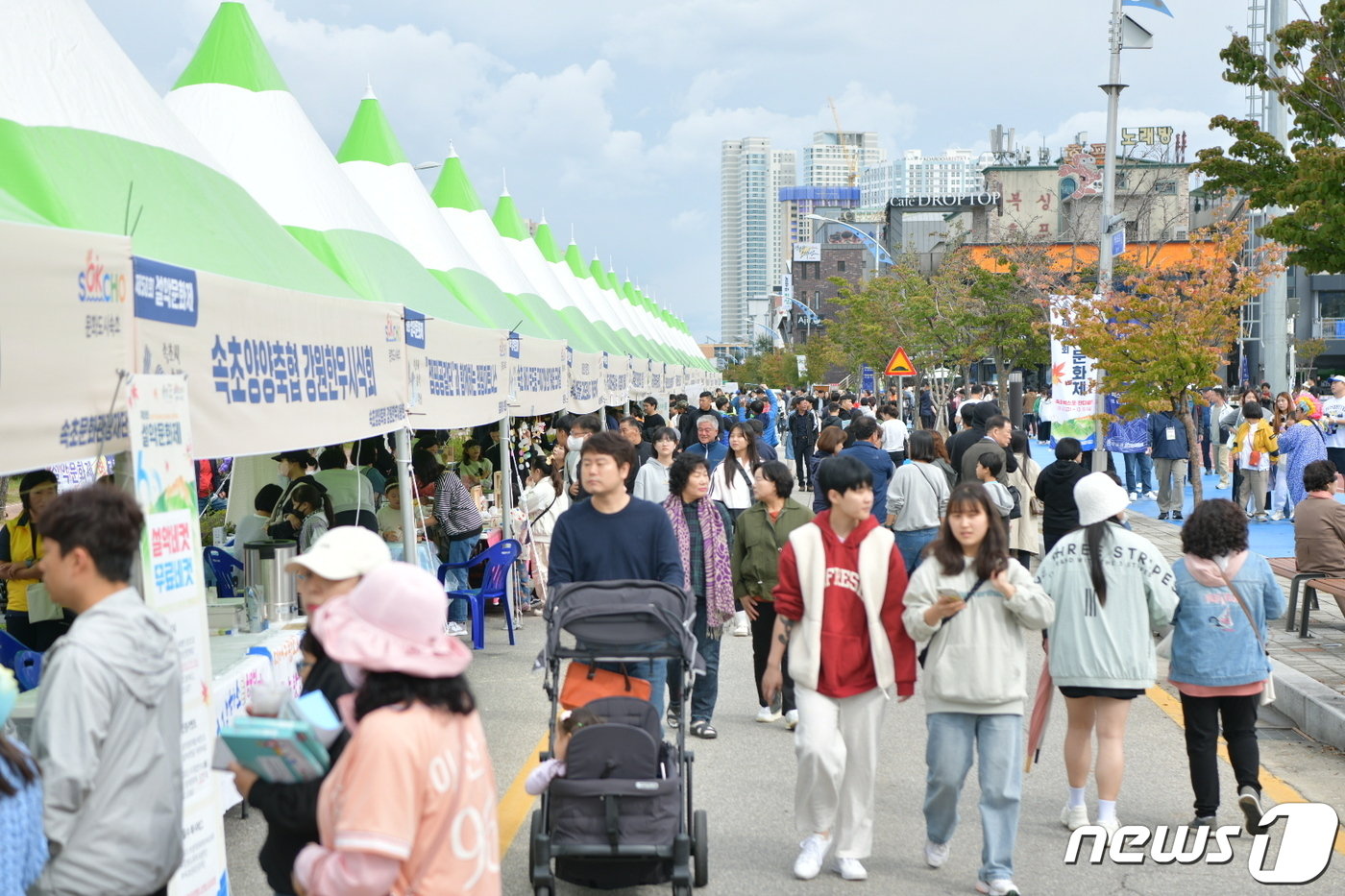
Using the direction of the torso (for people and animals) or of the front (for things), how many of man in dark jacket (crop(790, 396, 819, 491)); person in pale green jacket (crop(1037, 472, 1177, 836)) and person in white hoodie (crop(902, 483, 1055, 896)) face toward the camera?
2

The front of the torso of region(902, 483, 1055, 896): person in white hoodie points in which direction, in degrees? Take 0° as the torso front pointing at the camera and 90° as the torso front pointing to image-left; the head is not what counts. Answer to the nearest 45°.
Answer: approximately 0°

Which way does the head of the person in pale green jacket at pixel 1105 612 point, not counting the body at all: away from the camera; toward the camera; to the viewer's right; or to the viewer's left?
away from the camera

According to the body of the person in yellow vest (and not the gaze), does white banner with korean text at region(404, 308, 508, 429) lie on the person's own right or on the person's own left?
on the person's own left

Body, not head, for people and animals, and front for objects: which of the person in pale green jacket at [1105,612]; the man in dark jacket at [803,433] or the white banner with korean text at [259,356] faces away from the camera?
the person in pale green jacket

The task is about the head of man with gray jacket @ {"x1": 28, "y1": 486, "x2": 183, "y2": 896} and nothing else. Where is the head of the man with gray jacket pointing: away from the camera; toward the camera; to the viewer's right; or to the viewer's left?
to the viewer's left

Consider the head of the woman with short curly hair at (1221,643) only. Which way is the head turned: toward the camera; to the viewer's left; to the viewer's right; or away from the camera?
away from the camera

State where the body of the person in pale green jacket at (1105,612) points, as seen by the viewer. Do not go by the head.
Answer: away from the camera

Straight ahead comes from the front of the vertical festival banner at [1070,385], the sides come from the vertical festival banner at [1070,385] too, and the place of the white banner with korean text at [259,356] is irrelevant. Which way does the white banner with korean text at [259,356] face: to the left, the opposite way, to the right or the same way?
to the left

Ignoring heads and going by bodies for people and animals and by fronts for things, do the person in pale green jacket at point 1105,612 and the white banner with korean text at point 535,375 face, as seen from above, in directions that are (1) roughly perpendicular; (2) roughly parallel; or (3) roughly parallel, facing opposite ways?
roughly perpendicular

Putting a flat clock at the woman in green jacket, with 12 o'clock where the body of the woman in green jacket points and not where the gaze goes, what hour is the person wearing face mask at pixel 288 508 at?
The person wearing face mask is roughly at 4 o'clock from the woman in green jacket.

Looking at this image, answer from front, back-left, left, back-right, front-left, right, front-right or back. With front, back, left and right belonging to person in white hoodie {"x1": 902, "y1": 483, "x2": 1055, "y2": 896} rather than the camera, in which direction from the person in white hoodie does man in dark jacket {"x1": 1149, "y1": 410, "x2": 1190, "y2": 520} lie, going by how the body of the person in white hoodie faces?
back

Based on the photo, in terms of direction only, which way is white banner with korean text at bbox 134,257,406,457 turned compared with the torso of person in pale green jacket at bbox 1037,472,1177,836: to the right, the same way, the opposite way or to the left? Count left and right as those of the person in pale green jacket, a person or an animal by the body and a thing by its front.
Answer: to the right

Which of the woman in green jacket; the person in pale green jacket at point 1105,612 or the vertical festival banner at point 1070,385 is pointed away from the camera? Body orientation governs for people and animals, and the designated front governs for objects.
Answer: the person in pale green jacket

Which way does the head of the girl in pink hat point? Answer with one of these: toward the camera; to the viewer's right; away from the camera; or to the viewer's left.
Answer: away from the camera
